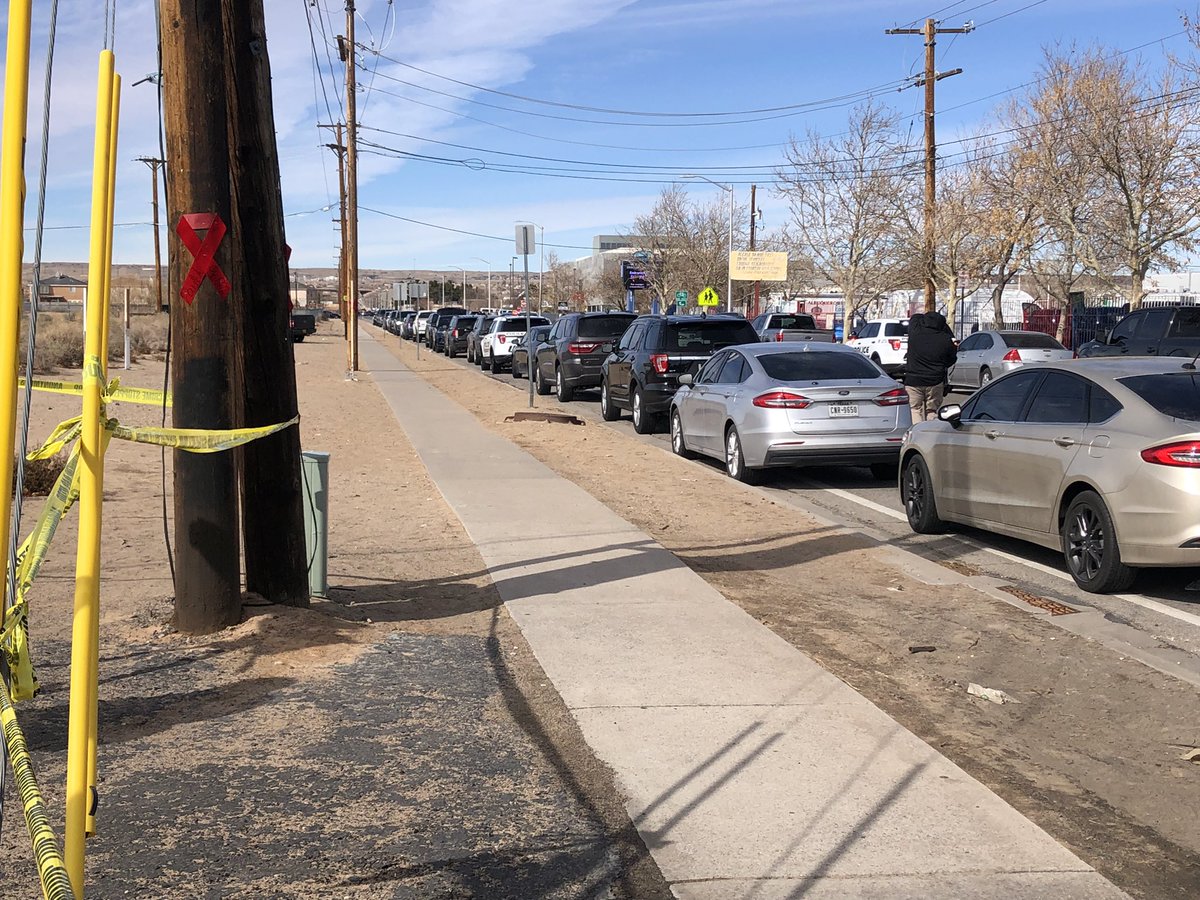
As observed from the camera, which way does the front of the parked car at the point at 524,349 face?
facing away from the viewer

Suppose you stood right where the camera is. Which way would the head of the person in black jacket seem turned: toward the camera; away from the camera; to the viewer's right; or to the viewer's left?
away from the camera

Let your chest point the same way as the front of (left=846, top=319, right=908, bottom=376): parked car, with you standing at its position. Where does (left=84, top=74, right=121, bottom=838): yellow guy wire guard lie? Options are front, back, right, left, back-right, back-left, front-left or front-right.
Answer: back-left

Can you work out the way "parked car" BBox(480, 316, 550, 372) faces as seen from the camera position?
facing away from the viewer

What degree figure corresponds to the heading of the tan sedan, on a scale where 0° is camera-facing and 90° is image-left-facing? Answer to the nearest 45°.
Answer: approximately 135°

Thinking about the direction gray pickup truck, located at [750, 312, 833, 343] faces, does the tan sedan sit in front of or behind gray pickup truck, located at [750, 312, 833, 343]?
behind

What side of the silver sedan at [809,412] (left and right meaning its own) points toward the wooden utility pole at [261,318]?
left

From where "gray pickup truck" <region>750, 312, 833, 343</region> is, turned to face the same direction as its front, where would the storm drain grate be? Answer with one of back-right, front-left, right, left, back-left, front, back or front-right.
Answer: back-left

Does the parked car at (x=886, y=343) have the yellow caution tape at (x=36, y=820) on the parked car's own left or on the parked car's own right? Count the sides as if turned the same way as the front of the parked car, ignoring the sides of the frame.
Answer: on the parked car's own left

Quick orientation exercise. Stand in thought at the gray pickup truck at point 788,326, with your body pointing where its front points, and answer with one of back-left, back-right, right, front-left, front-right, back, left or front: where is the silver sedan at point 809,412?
back-left

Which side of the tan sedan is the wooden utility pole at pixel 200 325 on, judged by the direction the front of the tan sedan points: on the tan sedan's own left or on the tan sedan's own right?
on the tan sedan's own left

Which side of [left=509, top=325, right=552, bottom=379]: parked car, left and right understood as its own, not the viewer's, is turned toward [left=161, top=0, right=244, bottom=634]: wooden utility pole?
back

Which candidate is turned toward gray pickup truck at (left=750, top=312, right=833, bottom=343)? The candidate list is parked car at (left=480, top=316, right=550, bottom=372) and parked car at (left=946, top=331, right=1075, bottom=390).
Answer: parked car at (left=946, top=331, right=1075, bottom=390)

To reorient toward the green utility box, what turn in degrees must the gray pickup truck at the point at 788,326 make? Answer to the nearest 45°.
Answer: approximately 135° to its left
